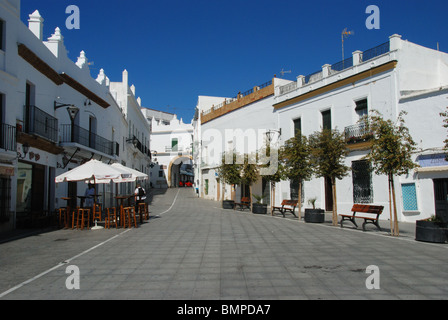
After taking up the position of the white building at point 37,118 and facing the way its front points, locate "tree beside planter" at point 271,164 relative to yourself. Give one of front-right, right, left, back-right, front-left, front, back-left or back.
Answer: front-left

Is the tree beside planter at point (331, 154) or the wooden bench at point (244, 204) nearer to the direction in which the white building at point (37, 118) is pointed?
the tree beside planter

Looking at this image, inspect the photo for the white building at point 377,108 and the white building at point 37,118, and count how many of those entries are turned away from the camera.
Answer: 0

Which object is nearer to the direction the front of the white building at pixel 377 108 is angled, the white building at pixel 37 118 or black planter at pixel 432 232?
the white building

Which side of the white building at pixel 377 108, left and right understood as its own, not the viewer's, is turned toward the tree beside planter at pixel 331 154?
front

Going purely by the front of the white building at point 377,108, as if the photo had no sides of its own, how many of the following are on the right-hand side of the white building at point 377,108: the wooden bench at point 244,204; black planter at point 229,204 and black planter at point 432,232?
2

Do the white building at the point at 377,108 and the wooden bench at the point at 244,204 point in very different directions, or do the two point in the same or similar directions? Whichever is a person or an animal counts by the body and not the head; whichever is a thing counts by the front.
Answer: same or similar directions

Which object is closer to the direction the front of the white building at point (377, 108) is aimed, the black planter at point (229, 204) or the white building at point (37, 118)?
the white building

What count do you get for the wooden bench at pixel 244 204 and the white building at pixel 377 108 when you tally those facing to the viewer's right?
0

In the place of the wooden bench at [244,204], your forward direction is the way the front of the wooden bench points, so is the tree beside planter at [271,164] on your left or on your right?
on your left

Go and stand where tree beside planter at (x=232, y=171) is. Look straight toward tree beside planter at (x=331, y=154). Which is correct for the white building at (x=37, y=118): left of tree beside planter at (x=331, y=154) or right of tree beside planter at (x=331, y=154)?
right

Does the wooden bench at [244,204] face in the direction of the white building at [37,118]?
yes

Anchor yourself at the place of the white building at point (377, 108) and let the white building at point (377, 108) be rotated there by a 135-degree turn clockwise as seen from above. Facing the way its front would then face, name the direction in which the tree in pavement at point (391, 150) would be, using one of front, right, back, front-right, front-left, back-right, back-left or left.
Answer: back

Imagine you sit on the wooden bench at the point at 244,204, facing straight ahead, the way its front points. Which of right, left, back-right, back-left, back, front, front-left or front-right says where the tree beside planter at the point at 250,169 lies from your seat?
front-left

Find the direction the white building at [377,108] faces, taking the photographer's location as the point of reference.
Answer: facing the viewer and to the left of the viewer

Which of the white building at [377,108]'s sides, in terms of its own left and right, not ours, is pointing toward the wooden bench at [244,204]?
right

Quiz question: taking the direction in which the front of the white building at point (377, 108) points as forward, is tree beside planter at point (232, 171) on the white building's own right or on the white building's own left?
on the white building's own right

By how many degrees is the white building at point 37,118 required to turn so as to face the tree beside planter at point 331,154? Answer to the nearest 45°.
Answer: approximately 45° to its left
